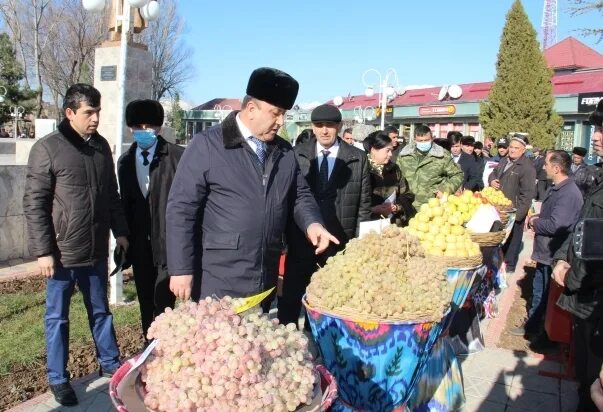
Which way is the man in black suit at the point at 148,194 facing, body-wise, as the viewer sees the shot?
toward the camera

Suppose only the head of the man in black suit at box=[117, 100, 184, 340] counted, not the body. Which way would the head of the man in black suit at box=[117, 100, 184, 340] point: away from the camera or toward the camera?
toward the camera

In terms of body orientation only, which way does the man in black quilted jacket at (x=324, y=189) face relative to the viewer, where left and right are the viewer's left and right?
facing the viewer

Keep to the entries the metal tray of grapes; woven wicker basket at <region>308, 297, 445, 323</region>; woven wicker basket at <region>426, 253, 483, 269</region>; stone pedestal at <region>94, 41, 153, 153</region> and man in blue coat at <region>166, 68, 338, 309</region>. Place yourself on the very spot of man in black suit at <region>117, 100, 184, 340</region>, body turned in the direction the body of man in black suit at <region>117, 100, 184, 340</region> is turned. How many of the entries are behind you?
1

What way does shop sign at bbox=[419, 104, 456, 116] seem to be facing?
toward the camera

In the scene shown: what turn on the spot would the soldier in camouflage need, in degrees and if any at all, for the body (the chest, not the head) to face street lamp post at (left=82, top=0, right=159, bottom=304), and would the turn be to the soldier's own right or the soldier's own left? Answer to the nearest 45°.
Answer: approximately 45° to the soldier's own right

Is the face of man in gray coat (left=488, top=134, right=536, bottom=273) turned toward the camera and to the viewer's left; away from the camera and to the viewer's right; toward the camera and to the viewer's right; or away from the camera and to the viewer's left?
toward the camera and to the viewer's left

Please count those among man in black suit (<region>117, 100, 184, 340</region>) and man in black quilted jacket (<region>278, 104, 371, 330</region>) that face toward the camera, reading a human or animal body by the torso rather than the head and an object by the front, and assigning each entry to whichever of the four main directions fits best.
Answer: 2

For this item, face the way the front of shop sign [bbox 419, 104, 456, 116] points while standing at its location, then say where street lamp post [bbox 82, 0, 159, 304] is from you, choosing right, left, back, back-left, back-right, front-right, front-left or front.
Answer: front

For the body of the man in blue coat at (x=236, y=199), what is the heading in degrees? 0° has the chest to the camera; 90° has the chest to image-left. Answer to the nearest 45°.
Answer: approximately 315°

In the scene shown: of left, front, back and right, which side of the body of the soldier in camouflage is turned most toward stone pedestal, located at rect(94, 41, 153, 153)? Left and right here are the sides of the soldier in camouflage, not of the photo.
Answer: right

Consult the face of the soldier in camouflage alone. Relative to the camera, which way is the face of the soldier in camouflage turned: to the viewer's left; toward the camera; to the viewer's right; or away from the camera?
toward the camera

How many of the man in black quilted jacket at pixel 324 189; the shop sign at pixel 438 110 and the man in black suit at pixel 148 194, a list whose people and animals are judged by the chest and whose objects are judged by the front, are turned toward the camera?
3

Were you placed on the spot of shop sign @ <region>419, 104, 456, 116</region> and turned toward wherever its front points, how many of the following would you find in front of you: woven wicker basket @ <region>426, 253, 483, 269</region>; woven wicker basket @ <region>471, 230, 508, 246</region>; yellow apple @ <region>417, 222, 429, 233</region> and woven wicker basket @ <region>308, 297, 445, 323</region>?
4
